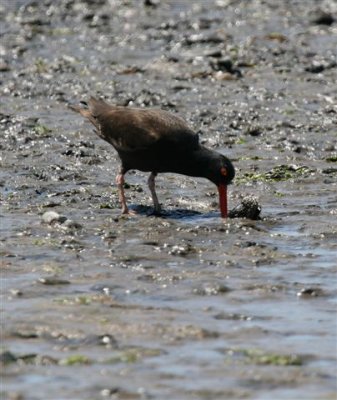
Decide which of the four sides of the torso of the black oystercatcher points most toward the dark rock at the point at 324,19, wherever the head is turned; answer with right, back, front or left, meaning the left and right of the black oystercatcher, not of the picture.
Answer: left

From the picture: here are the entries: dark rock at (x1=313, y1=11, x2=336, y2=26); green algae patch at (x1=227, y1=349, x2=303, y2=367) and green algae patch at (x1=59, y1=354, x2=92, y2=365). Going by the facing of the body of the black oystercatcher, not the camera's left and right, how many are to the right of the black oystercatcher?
2

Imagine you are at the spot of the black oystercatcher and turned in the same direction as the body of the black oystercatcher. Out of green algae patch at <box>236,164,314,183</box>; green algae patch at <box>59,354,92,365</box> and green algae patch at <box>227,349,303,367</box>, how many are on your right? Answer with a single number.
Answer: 2

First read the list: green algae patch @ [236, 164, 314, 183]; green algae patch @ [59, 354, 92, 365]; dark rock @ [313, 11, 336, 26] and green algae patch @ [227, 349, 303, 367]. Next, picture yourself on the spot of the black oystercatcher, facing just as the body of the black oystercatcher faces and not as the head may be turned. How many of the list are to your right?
2

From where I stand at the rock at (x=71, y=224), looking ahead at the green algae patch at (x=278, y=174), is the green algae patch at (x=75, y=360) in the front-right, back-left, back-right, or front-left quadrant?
back-right

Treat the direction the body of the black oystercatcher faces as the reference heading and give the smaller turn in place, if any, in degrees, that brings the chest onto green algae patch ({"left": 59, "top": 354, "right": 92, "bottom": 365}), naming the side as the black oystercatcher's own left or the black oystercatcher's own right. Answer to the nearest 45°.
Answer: approximately 90° to the black oystercatcher's own right

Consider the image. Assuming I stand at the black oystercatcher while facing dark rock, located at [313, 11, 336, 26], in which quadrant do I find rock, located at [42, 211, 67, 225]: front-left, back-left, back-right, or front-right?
back-left

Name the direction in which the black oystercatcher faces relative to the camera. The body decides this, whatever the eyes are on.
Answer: to the viewer's right

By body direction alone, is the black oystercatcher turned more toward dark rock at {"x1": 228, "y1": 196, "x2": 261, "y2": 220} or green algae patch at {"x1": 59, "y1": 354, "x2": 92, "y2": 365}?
the dark rock

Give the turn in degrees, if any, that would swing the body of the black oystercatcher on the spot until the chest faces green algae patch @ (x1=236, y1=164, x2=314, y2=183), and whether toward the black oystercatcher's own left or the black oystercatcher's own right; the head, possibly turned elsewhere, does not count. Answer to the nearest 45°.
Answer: approximately 45° to the black oystercatcher's own left

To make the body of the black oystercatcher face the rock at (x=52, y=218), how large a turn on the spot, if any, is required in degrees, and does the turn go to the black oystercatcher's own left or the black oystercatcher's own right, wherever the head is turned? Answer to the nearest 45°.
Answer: approximately 135° to the black oystercatcher's own right

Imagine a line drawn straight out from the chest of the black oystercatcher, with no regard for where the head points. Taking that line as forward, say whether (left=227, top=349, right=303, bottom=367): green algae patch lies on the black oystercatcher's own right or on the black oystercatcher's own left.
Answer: on the black oystercatcher's own right

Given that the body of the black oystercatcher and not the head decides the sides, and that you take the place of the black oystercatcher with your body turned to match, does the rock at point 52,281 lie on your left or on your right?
on your right
